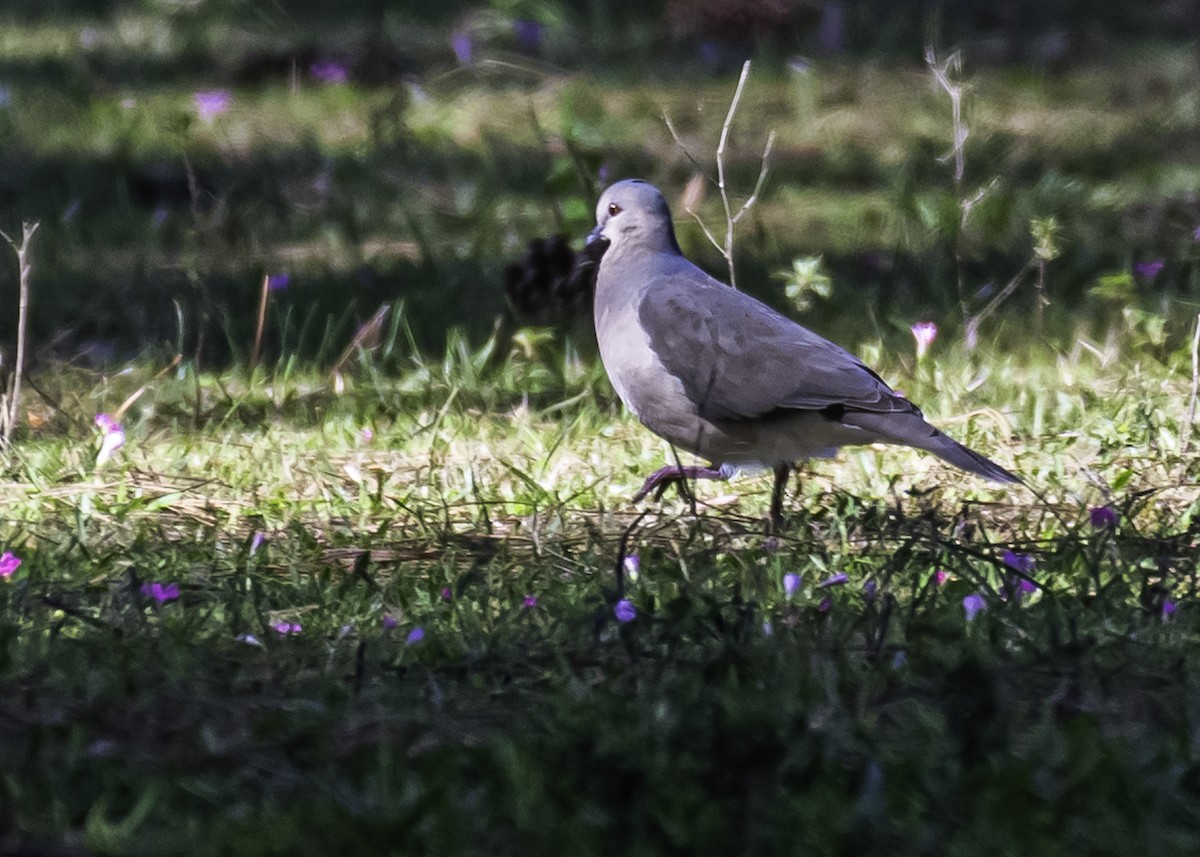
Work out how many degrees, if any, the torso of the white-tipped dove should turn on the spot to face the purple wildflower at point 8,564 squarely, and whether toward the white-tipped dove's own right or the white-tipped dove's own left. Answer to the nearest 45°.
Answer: approximately 45° to the white-tipped dove's own left

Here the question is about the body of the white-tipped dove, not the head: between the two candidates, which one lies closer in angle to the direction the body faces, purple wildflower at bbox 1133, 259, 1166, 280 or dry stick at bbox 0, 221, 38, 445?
the dry stick

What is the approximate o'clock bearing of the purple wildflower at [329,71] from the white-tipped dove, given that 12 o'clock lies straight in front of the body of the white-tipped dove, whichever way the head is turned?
The purple wildflower is roughly at 2 o'clock from the white-tipped dove.

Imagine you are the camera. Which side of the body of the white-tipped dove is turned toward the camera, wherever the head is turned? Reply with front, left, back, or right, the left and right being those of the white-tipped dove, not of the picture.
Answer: left

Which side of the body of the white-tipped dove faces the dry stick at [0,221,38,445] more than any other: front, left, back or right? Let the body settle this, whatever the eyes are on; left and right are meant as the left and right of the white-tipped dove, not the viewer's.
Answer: front

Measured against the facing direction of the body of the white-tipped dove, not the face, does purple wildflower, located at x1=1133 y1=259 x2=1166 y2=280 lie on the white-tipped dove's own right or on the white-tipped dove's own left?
on the white-tipped dove's own right

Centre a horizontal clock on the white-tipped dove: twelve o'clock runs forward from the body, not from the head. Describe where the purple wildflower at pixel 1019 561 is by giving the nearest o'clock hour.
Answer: The purple wildflower is roughly at 7 o'clock from the white-tipped dove.

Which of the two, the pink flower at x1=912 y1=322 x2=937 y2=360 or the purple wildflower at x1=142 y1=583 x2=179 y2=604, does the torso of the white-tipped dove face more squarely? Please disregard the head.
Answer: the purple wildflower

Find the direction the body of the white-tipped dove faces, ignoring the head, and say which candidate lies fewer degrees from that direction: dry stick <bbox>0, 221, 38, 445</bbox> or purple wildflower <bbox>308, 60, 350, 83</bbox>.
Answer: the dry stick

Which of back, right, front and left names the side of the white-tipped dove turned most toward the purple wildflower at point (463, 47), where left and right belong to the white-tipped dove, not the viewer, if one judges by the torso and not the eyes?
right

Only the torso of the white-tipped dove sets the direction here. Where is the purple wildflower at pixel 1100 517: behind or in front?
behind

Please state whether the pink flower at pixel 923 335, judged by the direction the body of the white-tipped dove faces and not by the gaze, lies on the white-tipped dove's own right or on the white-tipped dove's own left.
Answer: on the white-tipped dove's own right
